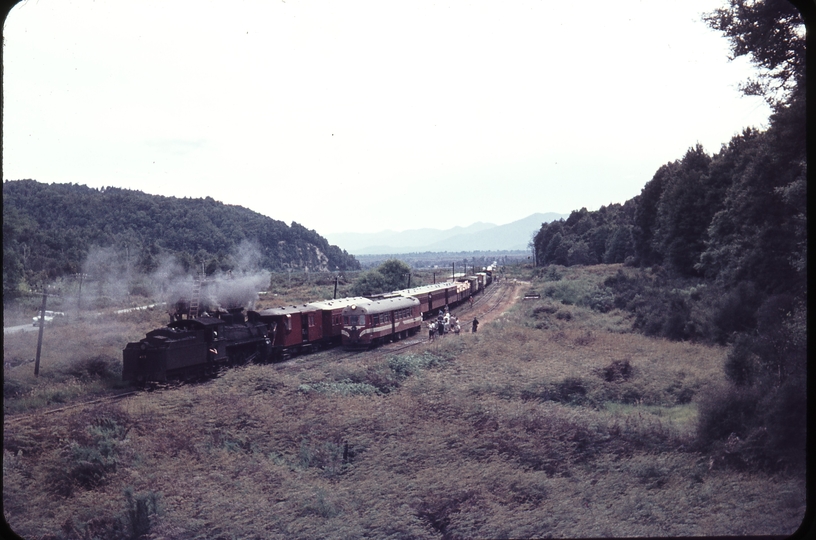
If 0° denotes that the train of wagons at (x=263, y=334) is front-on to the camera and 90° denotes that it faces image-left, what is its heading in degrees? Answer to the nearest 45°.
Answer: approximately 45°

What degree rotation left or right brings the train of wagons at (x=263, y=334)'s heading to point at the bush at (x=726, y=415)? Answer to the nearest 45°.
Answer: approximately 90° to its left

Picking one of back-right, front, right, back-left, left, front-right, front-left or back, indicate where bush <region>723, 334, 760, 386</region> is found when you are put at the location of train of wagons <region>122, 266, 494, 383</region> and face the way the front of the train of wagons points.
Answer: left
